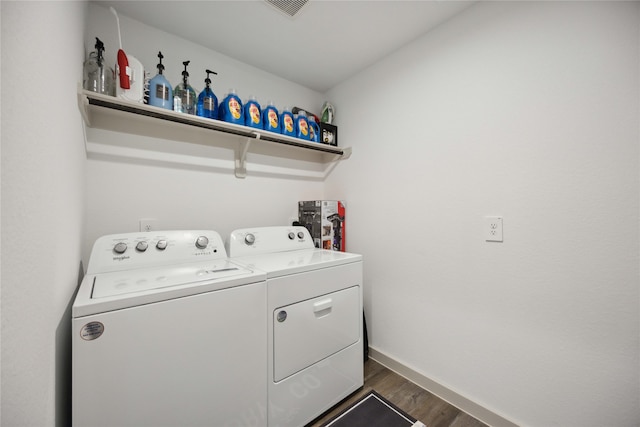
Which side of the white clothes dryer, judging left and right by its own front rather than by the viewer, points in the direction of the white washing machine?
right

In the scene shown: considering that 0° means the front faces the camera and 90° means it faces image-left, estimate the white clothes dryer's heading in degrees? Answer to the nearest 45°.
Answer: approximately 315°
